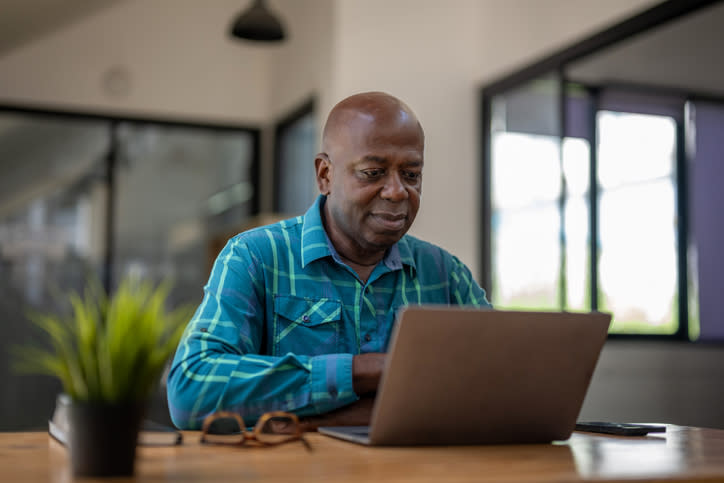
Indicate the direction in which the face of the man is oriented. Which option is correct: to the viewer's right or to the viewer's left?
to the viewer's right

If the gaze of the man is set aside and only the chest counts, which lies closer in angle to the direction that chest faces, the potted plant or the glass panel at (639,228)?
the potted plant

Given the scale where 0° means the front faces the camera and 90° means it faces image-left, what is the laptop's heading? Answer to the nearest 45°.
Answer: approximately 135°

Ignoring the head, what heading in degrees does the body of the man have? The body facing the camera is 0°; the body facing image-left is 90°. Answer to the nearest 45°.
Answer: approximately 315°

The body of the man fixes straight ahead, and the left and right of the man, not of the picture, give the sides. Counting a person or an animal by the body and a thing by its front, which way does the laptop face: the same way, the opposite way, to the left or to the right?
the opposite way

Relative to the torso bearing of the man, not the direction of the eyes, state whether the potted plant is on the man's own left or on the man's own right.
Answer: on the man's own right

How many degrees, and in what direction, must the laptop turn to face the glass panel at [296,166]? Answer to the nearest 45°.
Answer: approximately 45° to its right

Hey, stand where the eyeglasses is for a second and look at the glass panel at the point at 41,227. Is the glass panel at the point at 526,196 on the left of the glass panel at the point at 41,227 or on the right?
right
